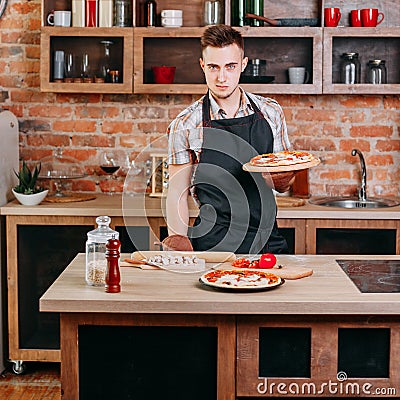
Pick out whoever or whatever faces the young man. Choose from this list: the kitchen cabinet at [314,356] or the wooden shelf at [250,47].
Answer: the wooden shelf

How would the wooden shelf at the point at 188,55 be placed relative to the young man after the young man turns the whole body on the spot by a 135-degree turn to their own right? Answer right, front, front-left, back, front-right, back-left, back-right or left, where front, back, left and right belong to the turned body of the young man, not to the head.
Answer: front-right

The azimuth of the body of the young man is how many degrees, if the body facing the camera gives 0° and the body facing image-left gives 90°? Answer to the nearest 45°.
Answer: approximately 0°

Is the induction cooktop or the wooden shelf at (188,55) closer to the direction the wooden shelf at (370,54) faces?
the induction cooktop

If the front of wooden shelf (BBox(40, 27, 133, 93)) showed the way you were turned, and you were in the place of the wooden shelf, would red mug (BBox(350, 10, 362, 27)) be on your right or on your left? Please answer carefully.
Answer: on your left

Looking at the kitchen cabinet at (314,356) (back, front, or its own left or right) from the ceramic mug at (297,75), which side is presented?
back
